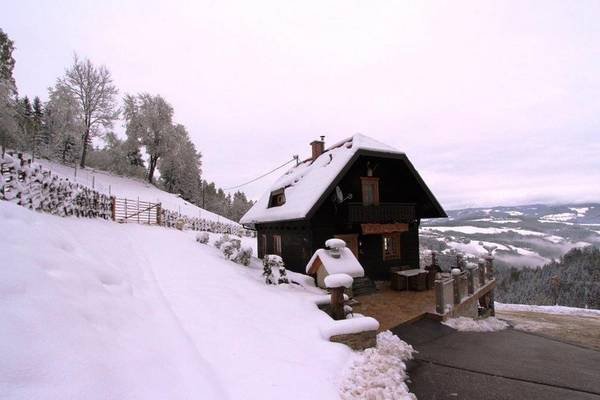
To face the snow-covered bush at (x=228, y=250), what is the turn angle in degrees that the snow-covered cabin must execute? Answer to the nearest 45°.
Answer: approximately 90° to its right

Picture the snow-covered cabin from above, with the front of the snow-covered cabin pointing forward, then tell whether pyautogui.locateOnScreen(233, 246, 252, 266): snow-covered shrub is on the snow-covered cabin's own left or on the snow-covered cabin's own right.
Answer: on the snow-covered cabin's own right

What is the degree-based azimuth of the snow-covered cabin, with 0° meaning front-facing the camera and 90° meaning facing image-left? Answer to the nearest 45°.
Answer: approximately 315°

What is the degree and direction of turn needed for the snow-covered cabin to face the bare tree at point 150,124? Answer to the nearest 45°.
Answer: approximately 180°

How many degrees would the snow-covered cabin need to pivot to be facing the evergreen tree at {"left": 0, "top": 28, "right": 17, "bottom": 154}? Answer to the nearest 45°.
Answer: approximately 135° to its right

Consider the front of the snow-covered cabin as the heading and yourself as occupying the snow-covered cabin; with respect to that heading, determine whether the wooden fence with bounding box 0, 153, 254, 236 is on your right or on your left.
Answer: on your right

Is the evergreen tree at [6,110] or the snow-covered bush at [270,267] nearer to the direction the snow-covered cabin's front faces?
the snow-covered bush

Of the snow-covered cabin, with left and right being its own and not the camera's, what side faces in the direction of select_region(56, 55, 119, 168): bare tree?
back
